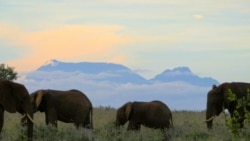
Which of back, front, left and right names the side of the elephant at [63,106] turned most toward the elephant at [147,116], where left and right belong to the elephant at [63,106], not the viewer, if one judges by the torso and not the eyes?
back

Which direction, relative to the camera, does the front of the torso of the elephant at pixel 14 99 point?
to the viewer's right

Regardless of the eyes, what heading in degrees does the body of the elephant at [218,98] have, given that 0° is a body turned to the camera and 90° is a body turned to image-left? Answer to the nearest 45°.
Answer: approximately 90°

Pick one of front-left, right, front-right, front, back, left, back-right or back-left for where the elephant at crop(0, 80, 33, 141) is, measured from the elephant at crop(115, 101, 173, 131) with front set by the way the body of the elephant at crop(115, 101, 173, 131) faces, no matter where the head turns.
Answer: front-left

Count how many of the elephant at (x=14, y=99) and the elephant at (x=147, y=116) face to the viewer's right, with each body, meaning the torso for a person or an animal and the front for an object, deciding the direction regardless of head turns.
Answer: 1

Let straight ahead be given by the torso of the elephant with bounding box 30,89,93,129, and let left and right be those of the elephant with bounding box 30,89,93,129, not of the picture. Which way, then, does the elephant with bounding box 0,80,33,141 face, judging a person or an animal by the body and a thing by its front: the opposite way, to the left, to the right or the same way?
the opposite way

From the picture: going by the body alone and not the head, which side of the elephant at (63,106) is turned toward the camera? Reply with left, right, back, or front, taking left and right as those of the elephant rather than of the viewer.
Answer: left

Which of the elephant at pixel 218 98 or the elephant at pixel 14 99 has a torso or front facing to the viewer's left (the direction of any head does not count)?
the elephant at pixel 218 98

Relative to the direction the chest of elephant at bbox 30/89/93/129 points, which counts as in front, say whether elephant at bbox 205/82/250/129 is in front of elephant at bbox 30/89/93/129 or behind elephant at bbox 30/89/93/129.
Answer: behind

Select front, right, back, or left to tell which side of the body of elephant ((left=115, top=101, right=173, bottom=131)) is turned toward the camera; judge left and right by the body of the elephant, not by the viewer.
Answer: left
